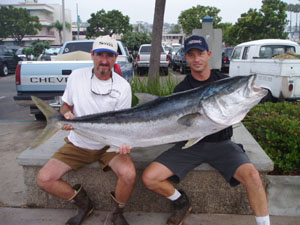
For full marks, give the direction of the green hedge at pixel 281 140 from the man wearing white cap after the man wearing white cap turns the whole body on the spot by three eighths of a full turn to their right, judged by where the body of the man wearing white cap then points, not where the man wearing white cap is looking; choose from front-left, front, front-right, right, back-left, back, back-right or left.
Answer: back-right

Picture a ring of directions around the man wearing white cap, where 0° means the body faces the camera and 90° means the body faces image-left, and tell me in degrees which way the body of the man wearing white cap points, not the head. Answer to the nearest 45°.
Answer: approximately 0°

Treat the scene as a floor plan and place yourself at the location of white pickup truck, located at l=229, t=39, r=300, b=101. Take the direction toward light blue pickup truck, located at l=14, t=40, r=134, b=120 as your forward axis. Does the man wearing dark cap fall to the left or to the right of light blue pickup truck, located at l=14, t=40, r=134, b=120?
left

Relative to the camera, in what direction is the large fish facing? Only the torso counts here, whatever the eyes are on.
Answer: to the viewer's right

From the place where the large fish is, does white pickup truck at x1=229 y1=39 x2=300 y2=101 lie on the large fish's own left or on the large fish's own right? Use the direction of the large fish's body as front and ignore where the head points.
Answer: on the large fish's own left
